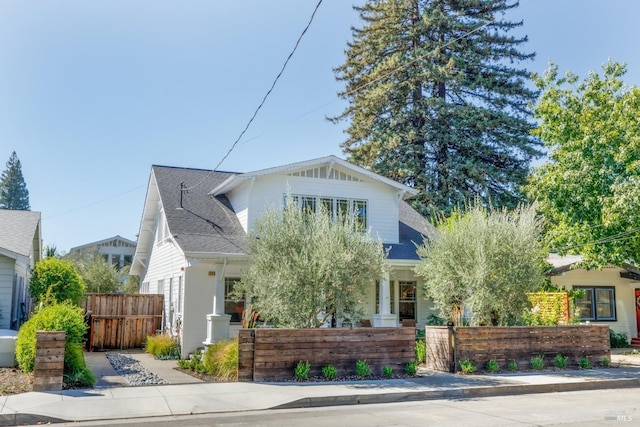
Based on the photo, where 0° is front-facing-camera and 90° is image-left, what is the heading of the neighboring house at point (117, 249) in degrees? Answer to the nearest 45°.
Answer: approximately 0°

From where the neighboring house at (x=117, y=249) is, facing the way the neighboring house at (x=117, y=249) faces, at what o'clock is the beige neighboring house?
The beige neighboring house is roughly at 11 o'clock from the neighboring house.

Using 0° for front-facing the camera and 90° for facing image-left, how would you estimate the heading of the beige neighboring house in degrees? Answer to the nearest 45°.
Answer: approximately 0°

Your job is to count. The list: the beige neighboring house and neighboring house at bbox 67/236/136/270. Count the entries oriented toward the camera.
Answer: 2

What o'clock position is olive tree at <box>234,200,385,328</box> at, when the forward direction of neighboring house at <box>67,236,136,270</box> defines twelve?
The olive tree is roughly at 12 o'clock from the neighboring house.

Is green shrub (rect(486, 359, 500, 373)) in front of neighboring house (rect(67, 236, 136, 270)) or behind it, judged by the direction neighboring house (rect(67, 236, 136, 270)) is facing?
in front

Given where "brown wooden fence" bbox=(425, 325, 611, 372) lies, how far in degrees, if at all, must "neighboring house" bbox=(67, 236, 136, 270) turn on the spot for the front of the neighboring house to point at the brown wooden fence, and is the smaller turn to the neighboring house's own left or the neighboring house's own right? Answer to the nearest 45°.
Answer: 0° — it already faces it

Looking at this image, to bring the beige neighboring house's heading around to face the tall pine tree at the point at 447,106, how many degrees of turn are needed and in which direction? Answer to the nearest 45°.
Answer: approximately 135° to its right

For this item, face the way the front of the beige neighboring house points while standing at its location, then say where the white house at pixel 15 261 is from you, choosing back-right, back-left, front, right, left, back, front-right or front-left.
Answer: front-right

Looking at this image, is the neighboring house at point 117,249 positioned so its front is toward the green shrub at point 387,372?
yes

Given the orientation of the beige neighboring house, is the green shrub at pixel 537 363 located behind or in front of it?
in front
